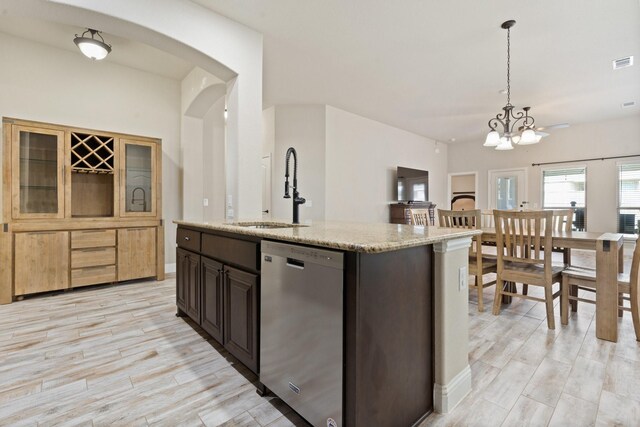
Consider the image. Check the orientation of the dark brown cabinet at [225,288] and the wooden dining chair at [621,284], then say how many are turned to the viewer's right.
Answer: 0

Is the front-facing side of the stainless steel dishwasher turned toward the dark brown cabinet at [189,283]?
no

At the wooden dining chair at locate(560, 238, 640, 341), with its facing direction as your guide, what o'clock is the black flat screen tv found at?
The black flat screen tv is roughly at 12 o'clock from the wooden dining chair.

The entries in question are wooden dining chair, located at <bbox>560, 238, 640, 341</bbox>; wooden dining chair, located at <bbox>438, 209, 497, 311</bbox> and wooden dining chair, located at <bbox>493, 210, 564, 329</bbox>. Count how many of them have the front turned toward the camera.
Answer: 0

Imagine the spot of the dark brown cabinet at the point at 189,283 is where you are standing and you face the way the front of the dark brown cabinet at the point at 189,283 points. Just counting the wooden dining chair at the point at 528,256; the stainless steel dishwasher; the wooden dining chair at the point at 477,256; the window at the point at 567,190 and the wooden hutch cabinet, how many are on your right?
1

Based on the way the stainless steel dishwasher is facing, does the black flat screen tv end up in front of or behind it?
behind

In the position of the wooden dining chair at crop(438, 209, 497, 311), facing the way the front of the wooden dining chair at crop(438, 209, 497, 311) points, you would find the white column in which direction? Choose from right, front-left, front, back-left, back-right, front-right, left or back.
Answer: back-right

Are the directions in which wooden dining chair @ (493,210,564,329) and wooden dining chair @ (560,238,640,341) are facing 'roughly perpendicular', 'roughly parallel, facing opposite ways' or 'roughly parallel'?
roughly perpendicular

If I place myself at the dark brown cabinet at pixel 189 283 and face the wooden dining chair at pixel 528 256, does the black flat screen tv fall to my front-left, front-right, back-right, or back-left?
front-left

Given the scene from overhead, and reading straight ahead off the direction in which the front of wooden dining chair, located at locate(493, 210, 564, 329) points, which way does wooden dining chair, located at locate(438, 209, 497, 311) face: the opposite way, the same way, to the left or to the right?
the same way

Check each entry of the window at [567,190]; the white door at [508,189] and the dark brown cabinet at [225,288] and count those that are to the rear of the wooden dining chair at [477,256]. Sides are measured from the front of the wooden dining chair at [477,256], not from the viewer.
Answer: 1

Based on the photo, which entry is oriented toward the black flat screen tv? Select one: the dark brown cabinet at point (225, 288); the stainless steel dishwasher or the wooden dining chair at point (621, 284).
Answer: the wooden dining chair

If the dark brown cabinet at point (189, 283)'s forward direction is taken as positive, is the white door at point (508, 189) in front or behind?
behind

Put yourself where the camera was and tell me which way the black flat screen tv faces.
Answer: facing the viewer and to the right of the viewer

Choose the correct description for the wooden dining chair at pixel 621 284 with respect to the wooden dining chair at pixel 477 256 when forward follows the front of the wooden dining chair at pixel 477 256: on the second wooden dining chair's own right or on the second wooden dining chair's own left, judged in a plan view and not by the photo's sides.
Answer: on the second wooden dining chair's own right

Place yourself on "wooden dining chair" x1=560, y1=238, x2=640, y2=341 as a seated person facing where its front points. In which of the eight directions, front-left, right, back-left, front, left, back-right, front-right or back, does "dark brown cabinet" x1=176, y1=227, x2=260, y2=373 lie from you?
left

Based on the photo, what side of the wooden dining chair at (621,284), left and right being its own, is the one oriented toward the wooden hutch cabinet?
front

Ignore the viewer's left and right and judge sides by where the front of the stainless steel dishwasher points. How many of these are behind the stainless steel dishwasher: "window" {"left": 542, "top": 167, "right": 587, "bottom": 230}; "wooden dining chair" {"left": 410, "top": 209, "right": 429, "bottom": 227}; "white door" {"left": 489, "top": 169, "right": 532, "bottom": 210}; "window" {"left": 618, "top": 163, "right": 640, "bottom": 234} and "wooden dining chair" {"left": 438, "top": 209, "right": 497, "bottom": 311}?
5

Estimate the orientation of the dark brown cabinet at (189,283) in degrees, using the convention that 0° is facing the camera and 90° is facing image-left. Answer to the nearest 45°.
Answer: approximately 45°

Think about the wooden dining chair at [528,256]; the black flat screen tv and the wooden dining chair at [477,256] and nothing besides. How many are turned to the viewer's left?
0
